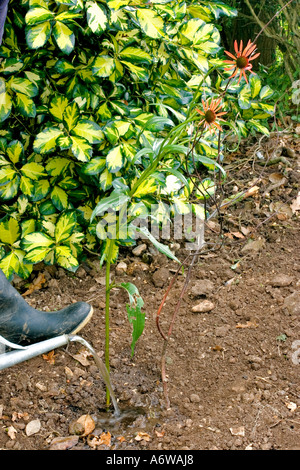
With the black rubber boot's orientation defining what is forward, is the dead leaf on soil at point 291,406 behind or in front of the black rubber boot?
in front

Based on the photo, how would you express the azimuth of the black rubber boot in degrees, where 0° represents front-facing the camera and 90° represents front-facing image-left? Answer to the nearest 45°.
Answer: approximately 270°

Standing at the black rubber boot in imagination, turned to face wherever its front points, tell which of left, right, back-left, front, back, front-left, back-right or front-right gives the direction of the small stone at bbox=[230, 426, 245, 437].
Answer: front-right

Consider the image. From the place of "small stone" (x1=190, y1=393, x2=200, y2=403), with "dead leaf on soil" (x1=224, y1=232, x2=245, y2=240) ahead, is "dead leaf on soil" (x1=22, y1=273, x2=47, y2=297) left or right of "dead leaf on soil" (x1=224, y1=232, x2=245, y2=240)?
left
